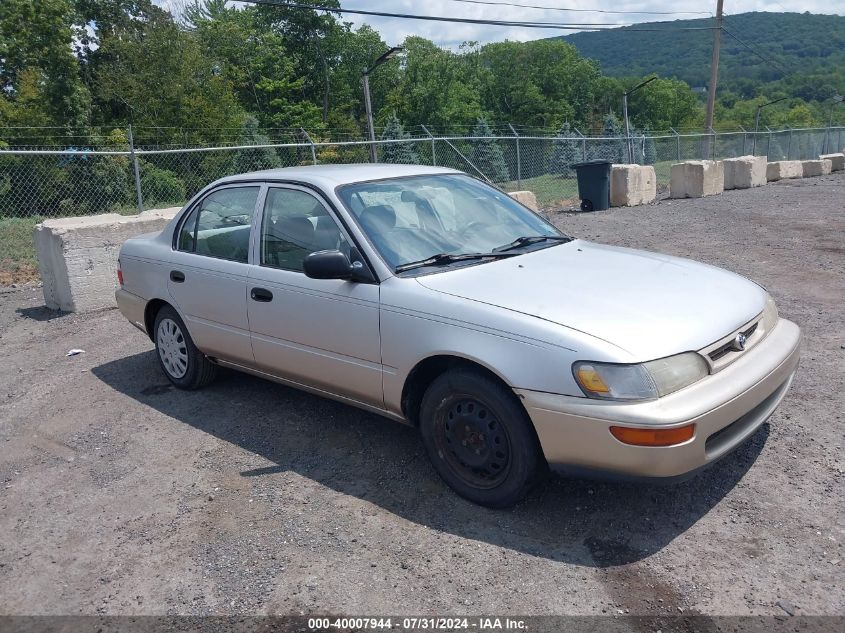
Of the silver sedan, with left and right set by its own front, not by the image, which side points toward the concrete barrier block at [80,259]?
back

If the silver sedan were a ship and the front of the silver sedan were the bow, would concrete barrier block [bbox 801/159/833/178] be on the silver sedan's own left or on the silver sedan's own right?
on the silver sedan's own left

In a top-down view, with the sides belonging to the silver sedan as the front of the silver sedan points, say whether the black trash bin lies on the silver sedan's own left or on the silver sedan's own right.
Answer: on the silver sedan's own left

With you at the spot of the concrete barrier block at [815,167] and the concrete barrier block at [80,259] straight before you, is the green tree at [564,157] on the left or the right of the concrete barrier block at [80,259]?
right

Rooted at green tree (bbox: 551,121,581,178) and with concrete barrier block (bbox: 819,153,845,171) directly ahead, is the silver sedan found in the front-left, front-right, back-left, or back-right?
back-right

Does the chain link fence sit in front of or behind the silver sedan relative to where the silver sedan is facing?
behind

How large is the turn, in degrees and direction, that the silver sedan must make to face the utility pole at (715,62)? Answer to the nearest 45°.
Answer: approximately 135° to its left

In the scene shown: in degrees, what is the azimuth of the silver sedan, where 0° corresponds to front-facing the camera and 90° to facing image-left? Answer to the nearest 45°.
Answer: approximately 315°

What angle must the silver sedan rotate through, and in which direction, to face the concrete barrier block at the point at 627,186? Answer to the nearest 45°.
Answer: approximately 135° to its left

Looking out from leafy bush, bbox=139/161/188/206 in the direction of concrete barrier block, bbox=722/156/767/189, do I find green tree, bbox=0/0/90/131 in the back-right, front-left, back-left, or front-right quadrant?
back-left
